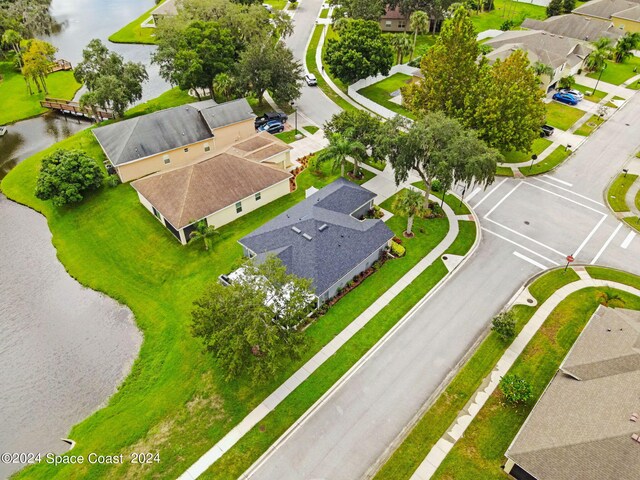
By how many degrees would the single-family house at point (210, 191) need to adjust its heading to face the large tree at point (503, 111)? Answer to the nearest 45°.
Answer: approximately 45° to its right

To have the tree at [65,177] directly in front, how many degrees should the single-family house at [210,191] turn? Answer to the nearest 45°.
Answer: approximately 90° to its left

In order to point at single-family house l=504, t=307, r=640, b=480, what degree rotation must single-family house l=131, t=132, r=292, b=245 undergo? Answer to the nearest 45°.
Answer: approximately 90° to its right

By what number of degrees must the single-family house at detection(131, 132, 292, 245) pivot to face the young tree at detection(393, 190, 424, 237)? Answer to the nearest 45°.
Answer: approximately 90° to its right

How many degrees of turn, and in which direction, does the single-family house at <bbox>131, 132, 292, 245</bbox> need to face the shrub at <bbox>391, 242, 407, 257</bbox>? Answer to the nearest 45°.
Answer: approximately 90° to its right

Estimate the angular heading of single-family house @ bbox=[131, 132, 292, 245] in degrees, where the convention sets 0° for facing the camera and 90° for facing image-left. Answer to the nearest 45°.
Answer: approximately 225°

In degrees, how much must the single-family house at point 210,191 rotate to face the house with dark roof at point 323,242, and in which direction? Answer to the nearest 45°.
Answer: approximately 90° to its right

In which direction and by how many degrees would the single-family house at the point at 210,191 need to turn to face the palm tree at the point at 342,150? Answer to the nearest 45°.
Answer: approximately 45° to its right

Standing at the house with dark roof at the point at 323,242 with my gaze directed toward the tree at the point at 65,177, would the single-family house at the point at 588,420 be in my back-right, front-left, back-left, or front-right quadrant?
back-left

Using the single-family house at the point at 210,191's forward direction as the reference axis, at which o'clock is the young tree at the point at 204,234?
The young tree is roughly at 5 o'clock from the single-family house.

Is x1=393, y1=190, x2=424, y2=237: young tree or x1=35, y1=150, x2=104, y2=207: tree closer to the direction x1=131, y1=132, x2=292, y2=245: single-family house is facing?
the young tree
